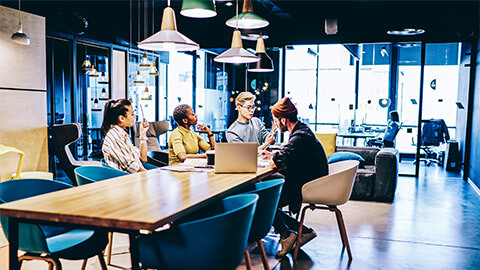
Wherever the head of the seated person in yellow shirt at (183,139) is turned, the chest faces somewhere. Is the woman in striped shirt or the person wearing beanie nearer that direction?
the person wearing beanie

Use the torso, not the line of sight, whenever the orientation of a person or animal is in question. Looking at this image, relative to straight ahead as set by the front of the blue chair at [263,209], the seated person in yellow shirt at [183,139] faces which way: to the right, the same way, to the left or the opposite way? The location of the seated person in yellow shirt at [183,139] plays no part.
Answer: the opposite way

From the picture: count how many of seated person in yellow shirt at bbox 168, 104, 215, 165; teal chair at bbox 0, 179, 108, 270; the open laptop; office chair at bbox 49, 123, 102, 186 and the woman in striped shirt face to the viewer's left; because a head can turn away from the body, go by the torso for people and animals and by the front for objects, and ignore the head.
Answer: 0

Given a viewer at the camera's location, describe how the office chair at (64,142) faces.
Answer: facing to the right of the viewer

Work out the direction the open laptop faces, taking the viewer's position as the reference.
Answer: facing away from the viewer

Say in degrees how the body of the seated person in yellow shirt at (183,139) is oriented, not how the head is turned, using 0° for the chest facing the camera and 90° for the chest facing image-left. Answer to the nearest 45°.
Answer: approximately 315°

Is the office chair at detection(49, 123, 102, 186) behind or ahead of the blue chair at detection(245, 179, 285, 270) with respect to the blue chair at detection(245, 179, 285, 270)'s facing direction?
ahead

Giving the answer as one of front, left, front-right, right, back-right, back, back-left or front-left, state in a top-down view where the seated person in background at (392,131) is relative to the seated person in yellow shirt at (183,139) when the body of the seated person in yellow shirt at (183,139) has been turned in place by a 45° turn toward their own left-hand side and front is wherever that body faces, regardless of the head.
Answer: front-left

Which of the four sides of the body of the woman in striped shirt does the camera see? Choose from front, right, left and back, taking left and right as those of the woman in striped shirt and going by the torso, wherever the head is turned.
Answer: right

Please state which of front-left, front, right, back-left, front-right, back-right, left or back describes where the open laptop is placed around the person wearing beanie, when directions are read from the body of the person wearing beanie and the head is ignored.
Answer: front-left

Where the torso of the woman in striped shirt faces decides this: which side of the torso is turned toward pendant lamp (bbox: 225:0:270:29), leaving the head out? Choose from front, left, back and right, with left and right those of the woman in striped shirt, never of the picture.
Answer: front

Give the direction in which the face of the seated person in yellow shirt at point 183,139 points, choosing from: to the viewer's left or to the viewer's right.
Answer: to the viewer's right

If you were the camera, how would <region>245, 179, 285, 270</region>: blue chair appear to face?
facing away from the viewer and to the left of the viewer

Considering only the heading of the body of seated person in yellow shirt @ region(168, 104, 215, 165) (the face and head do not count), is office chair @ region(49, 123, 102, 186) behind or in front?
behind

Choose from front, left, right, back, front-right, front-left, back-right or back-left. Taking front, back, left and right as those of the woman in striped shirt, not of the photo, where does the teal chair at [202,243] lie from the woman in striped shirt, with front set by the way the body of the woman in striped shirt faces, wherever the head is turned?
right

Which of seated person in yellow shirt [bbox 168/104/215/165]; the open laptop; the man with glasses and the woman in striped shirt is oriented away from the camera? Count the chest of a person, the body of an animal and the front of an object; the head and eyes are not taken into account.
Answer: the open laptop

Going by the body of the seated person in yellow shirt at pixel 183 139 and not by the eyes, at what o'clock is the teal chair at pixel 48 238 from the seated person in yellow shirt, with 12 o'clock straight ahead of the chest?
The teal chair is roughly at 2 o'clock from the seated person in yellow shirt.

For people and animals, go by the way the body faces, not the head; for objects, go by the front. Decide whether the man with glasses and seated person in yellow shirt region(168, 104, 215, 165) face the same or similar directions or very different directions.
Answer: same or similar directions
